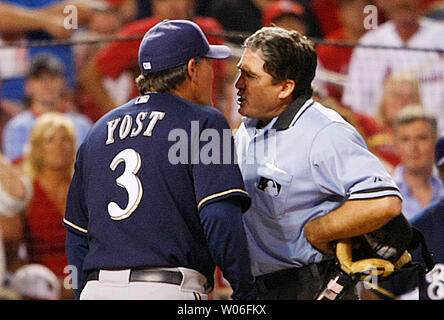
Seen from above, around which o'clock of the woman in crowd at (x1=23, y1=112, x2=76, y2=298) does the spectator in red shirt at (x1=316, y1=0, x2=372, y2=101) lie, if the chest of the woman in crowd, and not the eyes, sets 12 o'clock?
The spectator in red shirt is roughly at 8 o'clock from the woman in crowd.

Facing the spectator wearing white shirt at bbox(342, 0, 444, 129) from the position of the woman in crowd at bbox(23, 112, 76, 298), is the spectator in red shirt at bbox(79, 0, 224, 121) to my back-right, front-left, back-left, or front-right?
front-left

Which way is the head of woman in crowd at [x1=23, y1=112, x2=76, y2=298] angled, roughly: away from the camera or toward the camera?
toward the camera

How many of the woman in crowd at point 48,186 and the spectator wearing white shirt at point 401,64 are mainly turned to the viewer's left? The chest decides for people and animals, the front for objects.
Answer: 0

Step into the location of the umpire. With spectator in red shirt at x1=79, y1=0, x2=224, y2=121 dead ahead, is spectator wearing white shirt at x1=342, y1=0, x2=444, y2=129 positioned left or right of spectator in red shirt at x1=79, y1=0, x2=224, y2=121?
right

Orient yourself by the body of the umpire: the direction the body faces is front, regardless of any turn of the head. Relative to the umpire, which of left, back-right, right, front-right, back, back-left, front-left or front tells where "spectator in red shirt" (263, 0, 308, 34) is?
back-right

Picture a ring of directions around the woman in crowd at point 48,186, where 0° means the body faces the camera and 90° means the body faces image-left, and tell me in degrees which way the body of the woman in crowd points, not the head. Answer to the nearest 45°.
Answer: approximately 315°

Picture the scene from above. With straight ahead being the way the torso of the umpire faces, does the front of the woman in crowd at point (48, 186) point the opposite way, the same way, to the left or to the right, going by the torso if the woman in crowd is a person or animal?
to the left

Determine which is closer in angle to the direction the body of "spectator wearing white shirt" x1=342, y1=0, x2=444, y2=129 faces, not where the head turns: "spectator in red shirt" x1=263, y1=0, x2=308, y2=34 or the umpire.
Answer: the umpire

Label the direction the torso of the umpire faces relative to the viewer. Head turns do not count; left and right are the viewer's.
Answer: facing the viewer and to the left of the viewer

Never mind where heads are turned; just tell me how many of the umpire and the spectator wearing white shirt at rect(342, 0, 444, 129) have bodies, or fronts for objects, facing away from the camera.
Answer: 0

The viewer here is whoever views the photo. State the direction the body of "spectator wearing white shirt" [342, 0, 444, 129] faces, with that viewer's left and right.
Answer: facing the viewer

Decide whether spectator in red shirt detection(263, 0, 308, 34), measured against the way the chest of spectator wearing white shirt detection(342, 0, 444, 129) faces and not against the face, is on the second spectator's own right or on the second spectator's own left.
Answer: on the second spectator's own right

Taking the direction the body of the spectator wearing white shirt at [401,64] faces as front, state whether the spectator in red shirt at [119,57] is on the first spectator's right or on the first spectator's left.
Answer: on the first spectator's right
